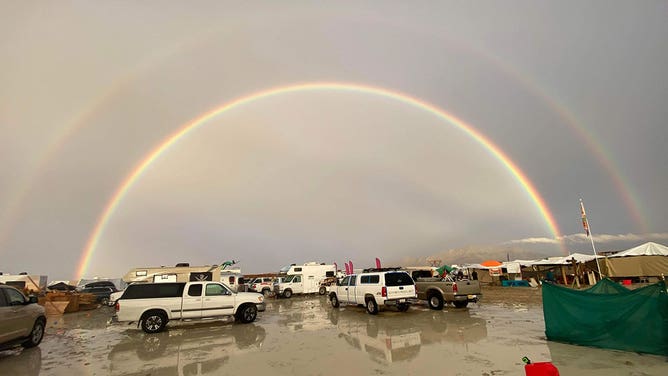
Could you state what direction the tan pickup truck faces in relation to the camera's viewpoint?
facing away from the viewer and to the left of the viewer

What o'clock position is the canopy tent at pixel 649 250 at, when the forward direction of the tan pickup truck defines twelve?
The canopy tent is roughly at 3 o'clock from the tan pickup truck.

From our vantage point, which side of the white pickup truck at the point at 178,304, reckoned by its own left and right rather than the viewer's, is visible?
right

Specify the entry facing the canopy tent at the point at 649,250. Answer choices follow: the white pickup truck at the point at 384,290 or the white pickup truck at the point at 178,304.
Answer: the white pickup truck at the point at 178,304

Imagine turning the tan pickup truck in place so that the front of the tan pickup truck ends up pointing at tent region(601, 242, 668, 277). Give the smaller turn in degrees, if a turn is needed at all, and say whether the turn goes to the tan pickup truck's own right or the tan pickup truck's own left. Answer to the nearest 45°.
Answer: approximately 90° to the tan pickup truck's own right

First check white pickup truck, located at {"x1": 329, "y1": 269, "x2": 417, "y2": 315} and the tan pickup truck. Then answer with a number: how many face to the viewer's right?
0

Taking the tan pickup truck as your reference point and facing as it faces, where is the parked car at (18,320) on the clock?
The parked car is roughly at 9 o'clock from the tan pickup truck.

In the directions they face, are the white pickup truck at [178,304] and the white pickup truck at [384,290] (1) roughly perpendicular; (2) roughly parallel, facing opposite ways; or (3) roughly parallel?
roughly perpendicular

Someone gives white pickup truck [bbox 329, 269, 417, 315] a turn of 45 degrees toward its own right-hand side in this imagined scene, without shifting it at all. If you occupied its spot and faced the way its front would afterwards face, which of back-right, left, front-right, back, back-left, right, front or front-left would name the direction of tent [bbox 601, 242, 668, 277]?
front-right

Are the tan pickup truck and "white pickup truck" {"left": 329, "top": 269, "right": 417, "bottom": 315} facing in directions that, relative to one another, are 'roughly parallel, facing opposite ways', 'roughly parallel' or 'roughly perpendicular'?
roughly parallel

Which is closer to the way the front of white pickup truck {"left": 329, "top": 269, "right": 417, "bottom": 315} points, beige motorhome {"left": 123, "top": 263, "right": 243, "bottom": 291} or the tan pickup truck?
the beige motorhome

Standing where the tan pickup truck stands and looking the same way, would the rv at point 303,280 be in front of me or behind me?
in front

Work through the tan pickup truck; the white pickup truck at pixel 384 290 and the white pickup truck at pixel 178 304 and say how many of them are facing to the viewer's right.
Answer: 1

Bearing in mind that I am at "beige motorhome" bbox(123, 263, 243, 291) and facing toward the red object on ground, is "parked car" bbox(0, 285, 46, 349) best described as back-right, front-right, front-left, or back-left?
front-right

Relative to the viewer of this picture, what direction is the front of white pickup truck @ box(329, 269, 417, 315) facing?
facing away from the viewer and to the left of the viewer

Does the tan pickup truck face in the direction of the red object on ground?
no

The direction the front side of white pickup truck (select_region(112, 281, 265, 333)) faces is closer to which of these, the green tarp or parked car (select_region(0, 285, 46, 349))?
the green tarp

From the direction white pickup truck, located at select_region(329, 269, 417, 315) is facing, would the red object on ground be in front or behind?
behind

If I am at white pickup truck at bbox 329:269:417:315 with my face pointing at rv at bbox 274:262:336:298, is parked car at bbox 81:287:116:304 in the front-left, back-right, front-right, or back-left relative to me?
front-left

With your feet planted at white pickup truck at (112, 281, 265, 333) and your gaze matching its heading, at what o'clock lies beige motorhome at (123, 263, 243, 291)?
The beige motorhome is roughly at 9 o'clock from the white pickup truck.
